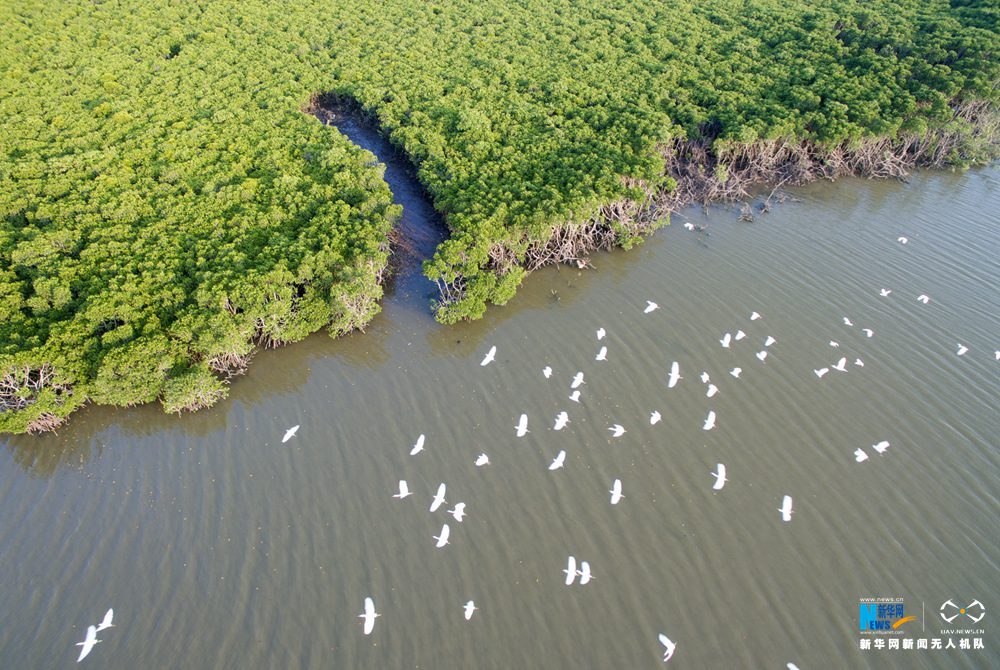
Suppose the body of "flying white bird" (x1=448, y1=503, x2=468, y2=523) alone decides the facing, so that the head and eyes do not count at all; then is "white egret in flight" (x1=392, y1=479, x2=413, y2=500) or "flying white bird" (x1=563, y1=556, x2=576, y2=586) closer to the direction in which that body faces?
the flying white bird

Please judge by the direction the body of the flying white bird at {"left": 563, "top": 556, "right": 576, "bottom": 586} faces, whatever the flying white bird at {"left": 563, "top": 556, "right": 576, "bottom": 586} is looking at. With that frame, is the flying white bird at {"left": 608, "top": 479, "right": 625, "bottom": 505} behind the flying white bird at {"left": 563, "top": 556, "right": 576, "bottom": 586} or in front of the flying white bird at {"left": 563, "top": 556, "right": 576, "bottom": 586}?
behind
